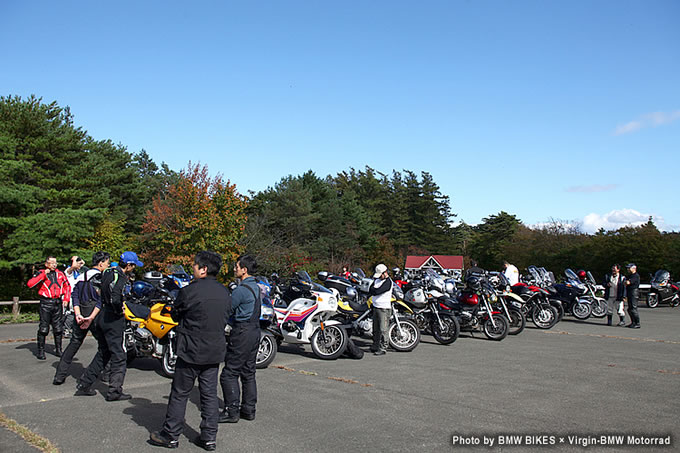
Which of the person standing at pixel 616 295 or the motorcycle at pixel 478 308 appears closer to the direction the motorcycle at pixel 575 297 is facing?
the person standing

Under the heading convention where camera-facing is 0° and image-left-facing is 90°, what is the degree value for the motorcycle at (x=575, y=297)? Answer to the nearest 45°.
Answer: approximately 315°

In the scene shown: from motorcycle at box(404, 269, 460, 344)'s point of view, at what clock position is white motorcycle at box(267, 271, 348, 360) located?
The white motorcycle is roughly at 3 o'clock from the motorcycle.

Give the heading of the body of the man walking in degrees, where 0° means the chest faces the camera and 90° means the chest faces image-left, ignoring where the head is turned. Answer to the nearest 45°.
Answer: approximately 270°

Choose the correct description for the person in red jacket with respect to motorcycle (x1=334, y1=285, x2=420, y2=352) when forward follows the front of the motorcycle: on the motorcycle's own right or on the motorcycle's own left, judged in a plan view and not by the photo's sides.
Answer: on the motorcycle's own right

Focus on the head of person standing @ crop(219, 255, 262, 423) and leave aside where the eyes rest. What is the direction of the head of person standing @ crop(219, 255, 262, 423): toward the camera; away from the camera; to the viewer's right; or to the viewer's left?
to the viewer's left

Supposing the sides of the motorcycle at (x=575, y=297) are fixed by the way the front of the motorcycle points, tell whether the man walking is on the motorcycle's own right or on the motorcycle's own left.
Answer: on the motorcycle's own right

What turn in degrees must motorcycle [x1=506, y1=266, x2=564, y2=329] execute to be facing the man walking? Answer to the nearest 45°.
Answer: approximately 90° to its right

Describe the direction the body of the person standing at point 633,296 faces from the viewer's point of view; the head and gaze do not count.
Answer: to the viewer's left
